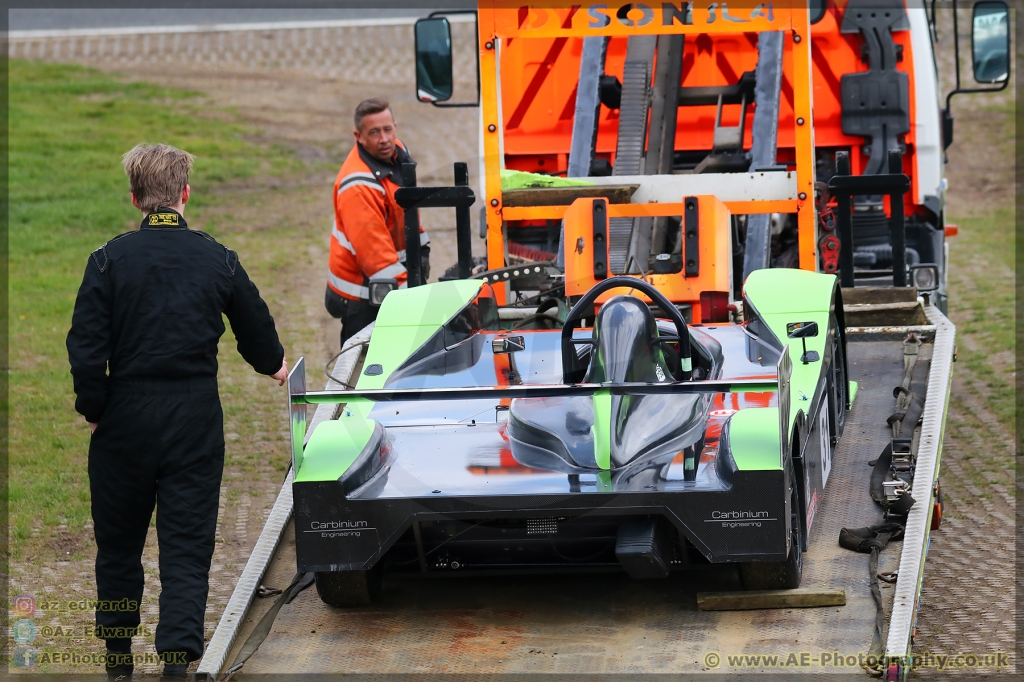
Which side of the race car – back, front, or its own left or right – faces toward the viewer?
back

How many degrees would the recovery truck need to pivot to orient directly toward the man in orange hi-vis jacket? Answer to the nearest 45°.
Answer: approximately 45° to its left

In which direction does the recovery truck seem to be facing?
away from the camera

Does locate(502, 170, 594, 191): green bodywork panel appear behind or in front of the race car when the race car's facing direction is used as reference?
in front
